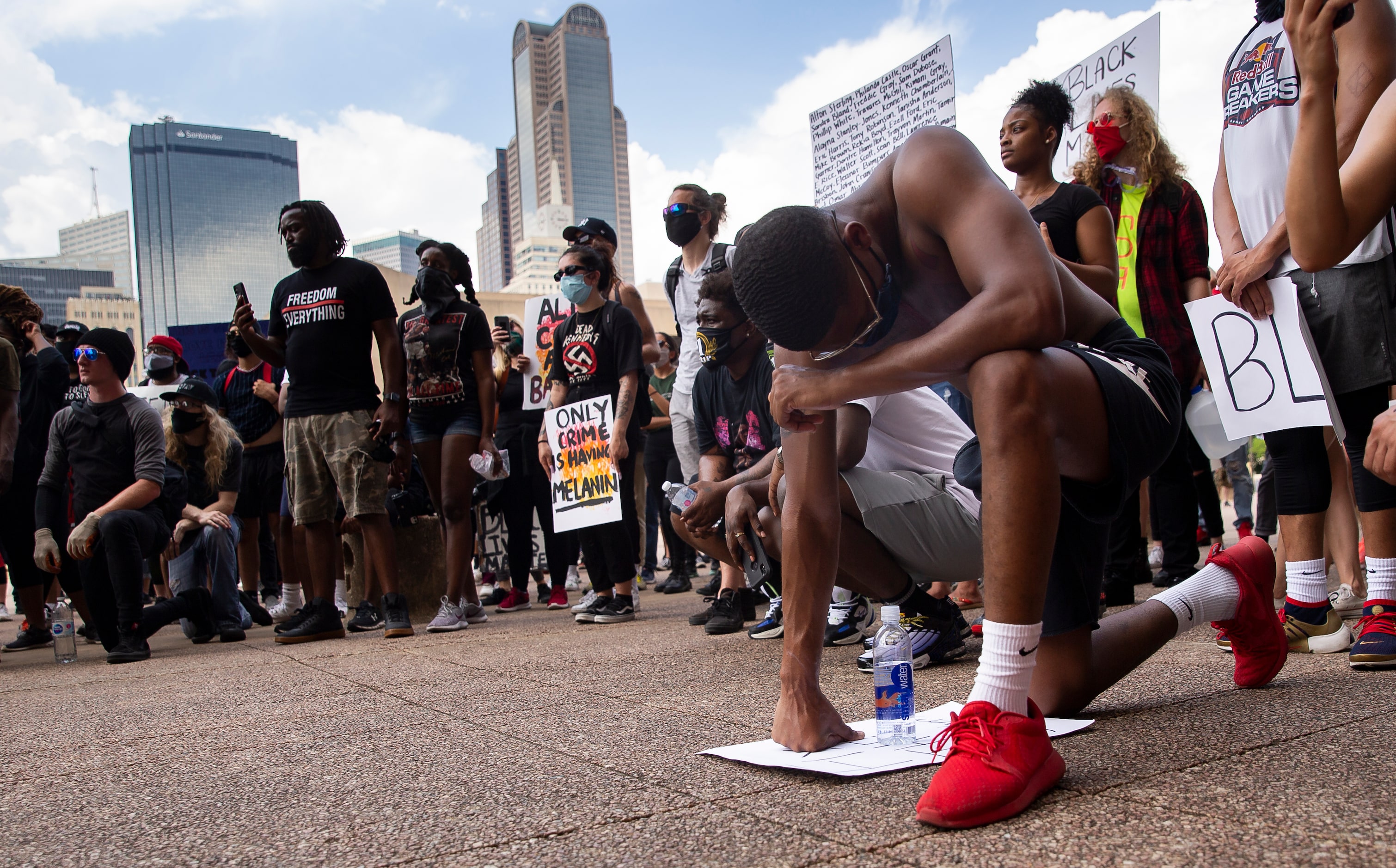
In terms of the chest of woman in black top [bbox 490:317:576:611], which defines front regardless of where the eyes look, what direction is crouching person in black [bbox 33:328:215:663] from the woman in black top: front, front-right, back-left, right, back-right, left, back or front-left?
front-right

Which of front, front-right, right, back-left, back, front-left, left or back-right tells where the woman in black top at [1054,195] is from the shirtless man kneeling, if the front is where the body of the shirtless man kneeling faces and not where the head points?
back-right

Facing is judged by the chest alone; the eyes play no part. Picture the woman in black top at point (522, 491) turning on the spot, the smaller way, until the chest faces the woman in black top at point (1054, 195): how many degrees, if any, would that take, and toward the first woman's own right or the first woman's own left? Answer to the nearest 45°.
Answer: approximately 45° to the first woman's own left

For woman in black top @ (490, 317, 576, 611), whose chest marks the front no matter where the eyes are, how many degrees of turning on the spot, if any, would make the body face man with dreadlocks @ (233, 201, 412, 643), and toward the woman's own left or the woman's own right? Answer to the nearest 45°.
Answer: approximately 45° to the woman's own right

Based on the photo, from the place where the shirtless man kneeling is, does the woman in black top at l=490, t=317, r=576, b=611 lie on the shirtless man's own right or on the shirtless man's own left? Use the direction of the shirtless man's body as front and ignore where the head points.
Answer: on the shirtless man's own right

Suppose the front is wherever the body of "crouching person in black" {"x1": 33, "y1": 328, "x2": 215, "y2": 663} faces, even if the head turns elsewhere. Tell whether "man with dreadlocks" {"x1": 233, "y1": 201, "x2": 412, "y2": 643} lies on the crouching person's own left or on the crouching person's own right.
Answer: on the crouching person's own left

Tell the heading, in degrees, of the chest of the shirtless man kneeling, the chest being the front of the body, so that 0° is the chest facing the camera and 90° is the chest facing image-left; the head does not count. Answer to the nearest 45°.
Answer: approximately 45°
